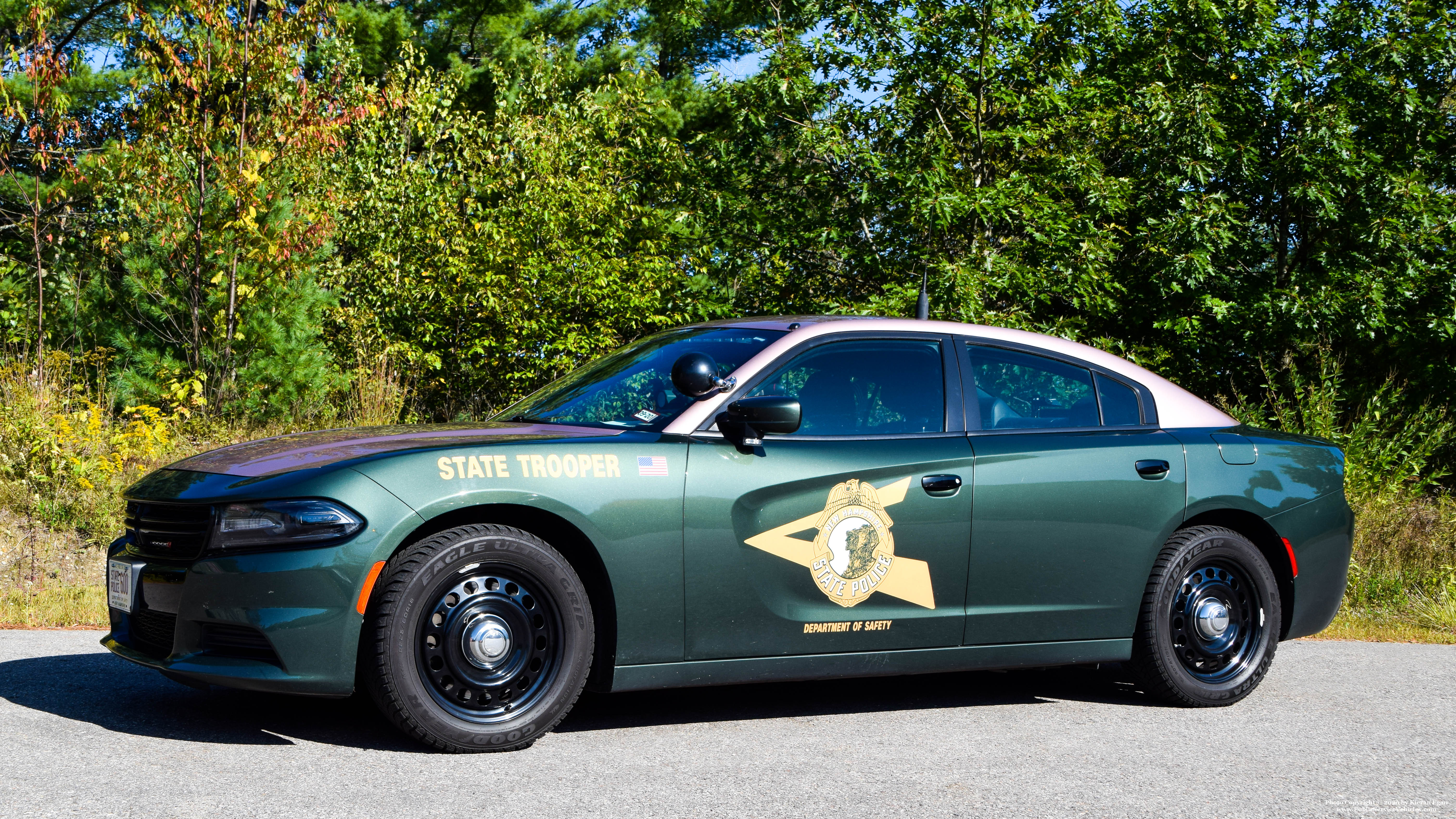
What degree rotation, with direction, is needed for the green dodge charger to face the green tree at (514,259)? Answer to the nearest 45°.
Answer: approximately 135° to its right

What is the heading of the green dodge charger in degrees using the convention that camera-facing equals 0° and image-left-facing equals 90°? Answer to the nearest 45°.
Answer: approximately 45°
